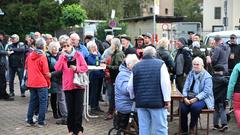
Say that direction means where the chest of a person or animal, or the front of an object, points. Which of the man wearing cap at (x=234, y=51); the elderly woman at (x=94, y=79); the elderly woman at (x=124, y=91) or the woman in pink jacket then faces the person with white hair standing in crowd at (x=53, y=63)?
the man wearing cap

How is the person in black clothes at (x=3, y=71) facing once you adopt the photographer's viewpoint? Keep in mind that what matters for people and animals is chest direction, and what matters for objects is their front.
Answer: facing to the right of the viewer

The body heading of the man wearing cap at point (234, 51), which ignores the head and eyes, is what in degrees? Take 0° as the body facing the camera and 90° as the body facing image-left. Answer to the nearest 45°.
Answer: approximately 45°

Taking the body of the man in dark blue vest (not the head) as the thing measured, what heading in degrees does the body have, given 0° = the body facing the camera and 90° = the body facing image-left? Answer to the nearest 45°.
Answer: approximately 180°
